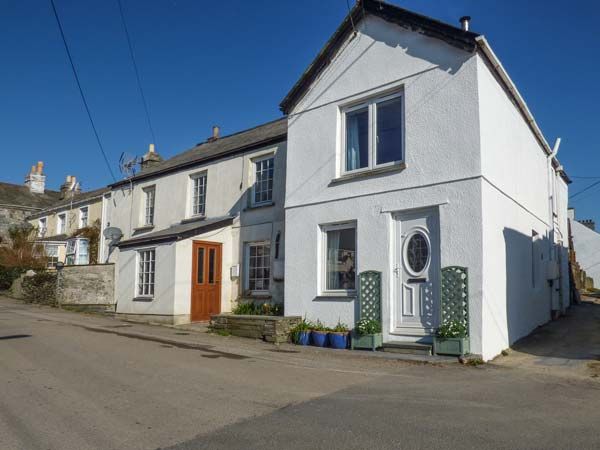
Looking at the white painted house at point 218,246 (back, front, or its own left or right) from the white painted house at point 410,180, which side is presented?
left

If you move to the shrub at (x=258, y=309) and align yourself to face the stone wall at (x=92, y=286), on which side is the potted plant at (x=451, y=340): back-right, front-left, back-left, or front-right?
back-left

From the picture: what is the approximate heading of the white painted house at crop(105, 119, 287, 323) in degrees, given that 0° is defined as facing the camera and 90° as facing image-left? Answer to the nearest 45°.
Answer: approximately 45°

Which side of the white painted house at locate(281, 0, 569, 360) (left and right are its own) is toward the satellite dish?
right

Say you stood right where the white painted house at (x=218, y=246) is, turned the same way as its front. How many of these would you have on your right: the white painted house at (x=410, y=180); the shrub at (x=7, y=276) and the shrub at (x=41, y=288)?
2

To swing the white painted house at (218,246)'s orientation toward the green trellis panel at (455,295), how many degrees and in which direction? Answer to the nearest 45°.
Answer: approximately 90° to its left

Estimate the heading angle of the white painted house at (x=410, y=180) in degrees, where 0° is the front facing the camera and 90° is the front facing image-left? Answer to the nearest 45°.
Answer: approximately 45°
